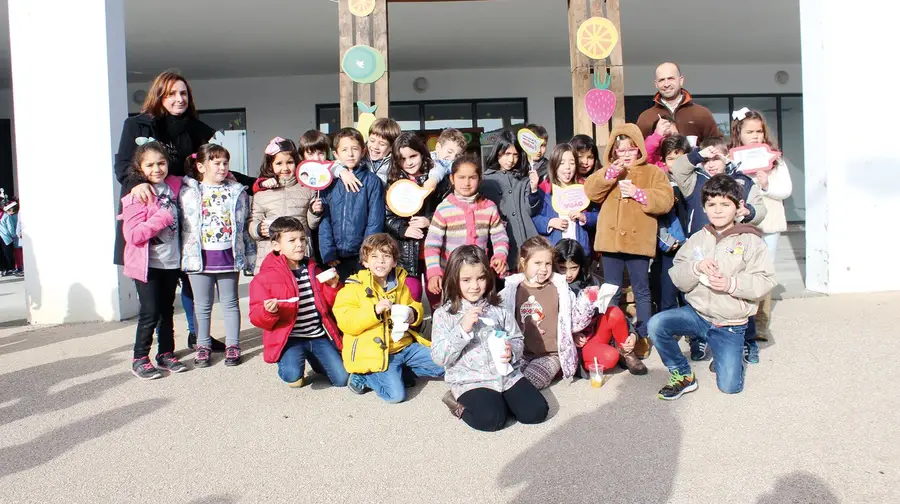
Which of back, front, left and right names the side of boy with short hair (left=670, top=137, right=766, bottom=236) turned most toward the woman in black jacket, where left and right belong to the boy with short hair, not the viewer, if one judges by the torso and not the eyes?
right

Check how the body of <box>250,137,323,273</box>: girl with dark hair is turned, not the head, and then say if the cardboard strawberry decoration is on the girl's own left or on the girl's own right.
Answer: on the girl's own left

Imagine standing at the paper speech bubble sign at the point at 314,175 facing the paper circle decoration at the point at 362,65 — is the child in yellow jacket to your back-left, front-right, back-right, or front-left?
back-right

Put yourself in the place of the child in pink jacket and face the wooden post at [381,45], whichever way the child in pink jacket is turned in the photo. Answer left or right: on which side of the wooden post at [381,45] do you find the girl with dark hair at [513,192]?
right

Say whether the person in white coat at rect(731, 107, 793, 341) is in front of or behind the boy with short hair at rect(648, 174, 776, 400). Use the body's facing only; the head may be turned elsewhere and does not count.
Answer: behind

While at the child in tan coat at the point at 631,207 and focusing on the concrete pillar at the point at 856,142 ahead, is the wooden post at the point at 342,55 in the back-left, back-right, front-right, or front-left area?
back-left

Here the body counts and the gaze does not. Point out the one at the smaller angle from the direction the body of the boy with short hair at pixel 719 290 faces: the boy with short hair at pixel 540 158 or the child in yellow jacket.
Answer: the child in yellow jacket

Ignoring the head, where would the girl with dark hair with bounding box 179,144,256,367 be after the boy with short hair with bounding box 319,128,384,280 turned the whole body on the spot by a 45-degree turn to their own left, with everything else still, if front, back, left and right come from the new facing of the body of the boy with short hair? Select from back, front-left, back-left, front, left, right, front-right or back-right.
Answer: back-right

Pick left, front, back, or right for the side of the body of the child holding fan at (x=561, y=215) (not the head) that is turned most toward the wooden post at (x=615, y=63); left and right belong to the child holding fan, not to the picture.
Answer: back

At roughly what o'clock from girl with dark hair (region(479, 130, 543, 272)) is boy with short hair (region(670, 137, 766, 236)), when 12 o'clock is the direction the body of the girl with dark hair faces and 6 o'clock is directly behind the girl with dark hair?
The boy with short hair is roughly at 9 o'clock from the girl with dark hair.

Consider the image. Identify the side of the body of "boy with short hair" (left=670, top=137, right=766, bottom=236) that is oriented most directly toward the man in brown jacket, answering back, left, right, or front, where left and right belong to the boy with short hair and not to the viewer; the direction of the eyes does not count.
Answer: back

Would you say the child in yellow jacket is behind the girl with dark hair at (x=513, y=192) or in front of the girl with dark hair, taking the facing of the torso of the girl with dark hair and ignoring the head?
in front
